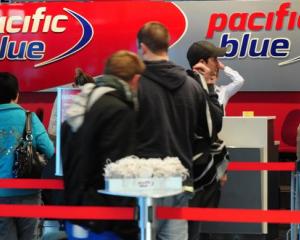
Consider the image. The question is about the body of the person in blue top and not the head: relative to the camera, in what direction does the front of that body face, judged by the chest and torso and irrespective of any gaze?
away from the camera

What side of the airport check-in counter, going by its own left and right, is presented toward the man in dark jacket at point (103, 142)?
front

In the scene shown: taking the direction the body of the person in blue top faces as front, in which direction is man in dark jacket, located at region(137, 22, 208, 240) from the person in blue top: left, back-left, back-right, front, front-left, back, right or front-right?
back-right

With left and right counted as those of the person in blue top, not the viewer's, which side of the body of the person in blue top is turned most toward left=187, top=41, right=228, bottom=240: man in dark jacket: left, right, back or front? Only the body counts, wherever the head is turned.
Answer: right

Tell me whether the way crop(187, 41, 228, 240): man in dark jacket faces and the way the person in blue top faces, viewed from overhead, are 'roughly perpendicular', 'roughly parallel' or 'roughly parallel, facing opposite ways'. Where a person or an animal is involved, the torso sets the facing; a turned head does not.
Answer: roughly perpendicular

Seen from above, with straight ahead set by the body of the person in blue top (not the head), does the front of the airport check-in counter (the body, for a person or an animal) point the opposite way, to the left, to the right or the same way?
the opposite way

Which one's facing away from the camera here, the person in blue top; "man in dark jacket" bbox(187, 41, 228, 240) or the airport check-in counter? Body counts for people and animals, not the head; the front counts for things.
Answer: the person in blue top

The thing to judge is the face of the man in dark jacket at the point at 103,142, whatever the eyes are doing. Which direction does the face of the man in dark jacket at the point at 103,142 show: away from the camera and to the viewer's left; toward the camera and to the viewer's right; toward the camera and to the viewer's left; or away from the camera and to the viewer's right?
away from the camera and to the viewer's right

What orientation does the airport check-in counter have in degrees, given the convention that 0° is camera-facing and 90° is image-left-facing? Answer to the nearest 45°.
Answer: approximately 0°

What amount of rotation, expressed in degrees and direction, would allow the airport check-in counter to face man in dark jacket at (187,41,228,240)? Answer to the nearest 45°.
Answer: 0° — it already faces them

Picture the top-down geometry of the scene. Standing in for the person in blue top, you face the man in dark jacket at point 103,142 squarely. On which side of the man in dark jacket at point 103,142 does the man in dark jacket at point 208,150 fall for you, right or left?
left

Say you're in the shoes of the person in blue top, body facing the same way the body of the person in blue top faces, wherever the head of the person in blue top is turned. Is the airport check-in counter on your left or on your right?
on your right
